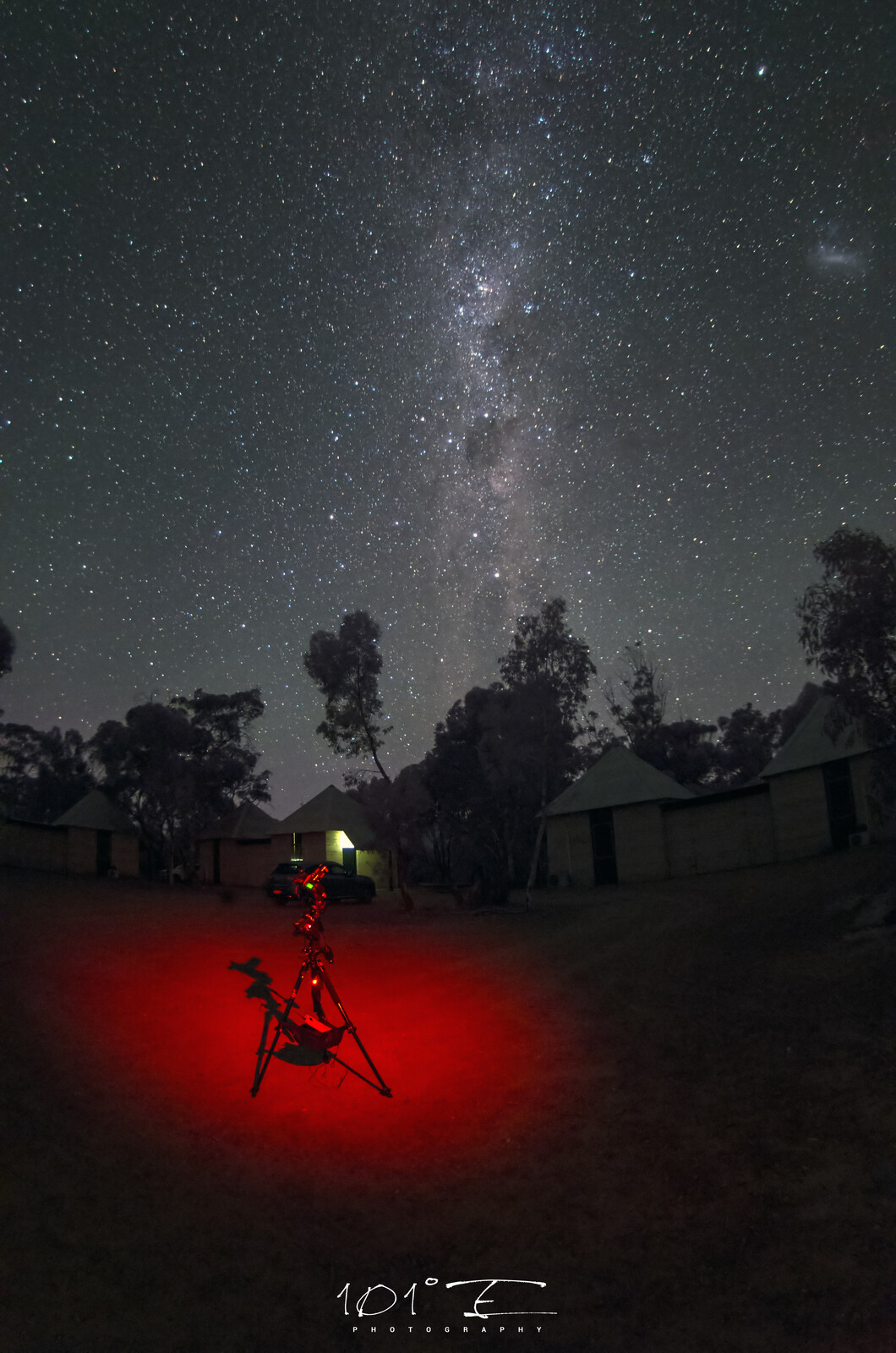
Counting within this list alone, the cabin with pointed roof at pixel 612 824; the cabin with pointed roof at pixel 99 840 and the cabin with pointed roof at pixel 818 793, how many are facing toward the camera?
3

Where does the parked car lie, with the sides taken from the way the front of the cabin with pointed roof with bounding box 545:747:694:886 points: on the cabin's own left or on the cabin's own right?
on the cabin's own right

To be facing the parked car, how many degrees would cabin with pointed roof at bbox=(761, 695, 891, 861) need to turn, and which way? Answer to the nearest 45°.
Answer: approximately 90° to its right

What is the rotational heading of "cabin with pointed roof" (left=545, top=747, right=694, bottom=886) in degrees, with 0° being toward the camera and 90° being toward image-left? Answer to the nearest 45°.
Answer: approximately 0°

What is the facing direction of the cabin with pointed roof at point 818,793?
toward the camera

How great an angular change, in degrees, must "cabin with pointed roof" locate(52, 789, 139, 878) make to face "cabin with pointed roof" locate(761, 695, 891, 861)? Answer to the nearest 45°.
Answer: approximately 45° to its left

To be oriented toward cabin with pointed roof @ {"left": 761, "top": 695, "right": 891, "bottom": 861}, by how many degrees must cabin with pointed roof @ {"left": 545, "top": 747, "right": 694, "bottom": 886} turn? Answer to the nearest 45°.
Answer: approximately 45° to its left

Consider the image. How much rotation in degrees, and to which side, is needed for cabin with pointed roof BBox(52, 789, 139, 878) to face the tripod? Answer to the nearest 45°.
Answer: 0° — it already faces it
